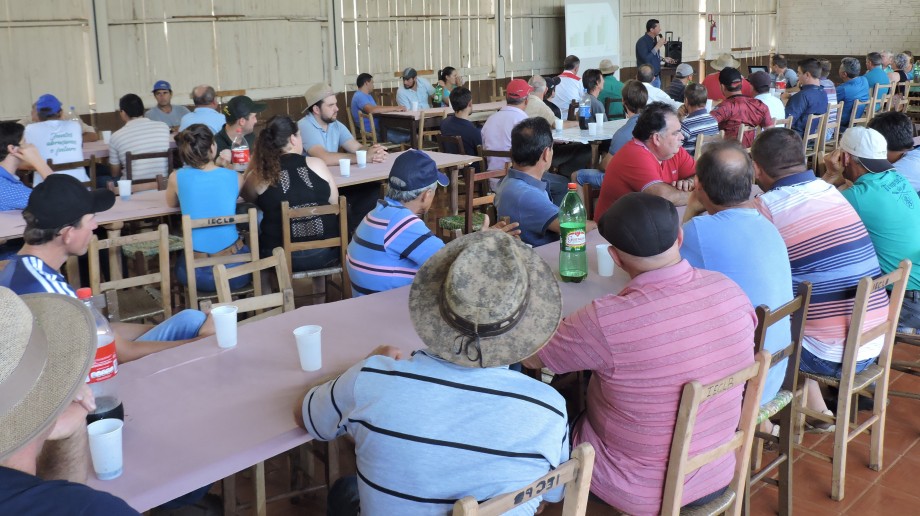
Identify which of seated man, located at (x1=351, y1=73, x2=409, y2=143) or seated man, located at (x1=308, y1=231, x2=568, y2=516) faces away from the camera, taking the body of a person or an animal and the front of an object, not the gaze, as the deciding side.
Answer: seated man, located at (x1=308, y1=231, x2=568, y2=516)

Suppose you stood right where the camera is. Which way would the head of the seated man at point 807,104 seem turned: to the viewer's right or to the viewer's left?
to the viewer's left

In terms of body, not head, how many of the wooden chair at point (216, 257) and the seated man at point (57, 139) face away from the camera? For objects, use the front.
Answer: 2

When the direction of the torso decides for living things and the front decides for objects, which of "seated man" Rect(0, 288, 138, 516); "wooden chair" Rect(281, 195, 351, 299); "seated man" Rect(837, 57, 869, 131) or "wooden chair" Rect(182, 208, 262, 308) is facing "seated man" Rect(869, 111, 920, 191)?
"seated man" Rect(0, 288, 138, 516)

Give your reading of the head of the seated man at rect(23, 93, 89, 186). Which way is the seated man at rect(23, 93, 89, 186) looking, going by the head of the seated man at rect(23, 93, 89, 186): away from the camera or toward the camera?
away from the camera

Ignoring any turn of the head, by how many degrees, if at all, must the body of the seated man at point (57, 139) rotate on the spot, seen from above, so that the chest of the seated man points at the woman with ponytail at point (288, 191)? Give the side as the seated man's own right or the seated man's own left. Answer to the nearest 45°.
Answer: approximately 135° to the seated man's own right

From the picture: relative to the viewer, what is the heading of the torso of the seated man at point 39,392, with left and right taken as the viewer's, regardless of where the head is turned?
facing away from the viewer and to the right of the viewer

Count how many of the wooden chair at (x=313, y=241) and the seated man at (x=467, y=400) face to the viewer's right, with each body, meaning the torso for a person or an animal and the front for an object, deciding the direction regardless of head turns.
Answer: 0

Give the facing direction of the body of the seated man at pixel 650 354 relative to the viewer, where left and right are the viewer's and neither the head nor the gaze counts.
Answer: facing away from the viewer and to the left of the viewer

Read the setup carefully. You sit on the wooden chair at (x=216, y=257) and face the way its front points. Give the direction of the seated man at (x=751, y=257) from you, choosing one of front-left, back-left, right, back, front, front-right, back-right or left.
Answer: back-right

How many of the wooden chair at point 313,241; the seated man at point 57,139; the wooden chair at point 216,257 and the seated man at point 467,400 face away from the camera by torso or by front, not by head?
4

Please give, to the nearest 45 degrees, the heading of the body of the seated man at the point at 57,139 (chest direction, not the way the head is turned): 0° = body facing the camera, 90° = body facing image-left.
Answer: approximately 180°

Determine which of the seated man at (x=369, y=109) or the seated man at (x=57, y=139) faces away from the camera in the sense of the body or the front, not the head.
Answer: the seated man at (x=57, y=139)

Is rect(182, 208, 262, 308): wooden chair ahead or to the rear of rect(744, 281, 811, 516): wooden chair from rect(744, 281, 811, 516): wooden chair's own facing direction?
ahead
